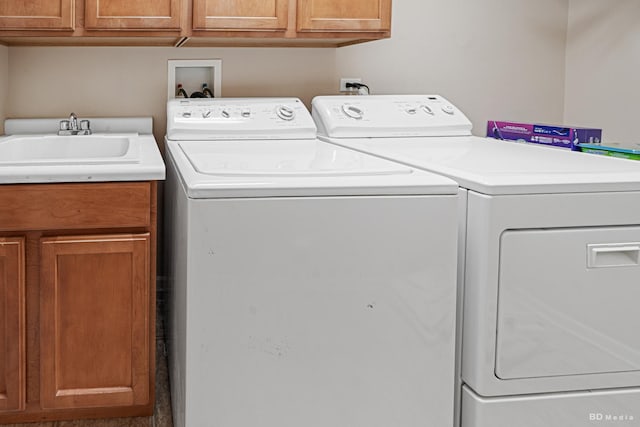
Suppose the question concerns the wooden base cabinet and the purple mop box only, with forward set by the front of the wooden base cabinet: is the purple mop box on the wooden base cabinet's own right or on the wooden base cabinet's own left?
on the wooden base cabinet's own left

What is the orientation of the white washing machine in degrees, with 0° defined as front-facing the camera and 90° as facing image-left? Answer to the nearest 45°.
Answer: approximately 0°

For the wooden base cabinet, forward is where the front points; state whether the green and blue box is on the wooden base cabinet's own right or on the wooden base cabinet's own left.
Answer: on the wooden base cabinet's own left

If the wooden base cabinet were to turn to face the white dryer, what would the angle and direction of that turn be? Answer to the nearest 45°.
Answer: approximately 45° to its left

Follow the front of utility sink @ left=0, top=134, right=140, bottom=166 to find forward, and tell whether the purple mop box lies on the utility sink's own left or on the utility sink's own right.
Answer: on the utility sink's own left
